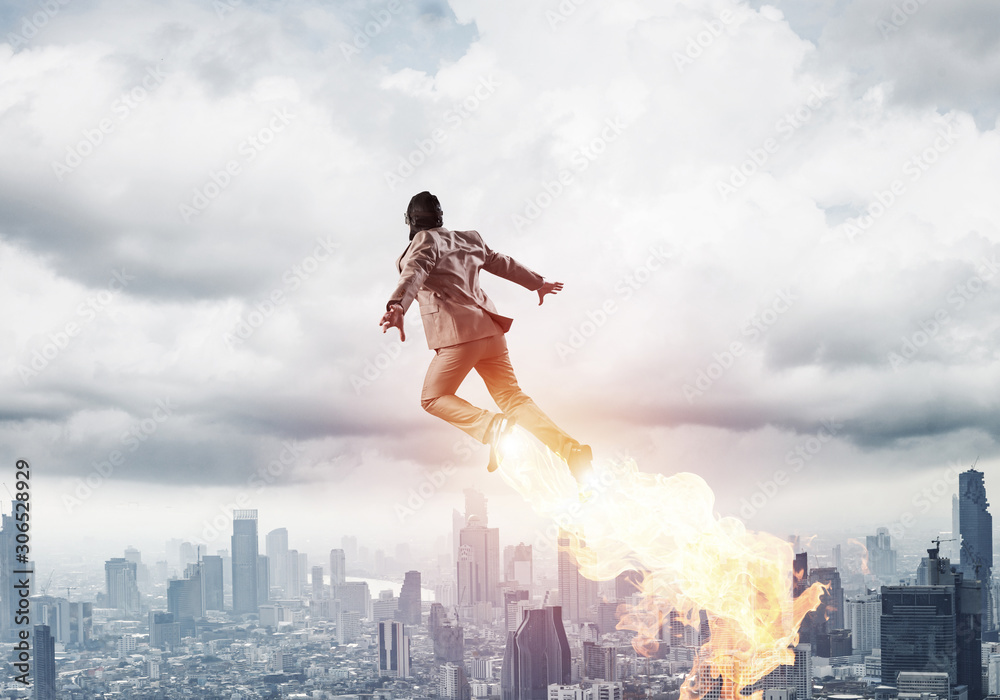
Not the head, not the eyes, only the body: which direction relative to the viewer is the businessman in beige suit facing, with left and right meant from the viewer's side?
facing away from the viewer and to the left of the viewer

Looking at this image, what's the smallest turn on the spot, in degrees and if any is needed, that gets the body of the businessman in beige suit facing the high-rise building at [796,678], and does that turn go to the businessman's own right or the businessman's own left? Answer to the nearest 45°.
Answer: approximately 45° to the businessman's own right

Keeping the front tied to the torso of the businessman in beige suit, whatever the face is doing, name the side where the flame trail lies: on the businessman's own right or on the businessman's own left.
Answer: on the businessman's own right

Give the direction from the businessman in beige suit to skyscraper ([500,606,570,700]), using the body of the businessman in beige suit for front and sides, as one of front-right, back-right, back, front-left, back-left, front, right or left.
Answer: front-right

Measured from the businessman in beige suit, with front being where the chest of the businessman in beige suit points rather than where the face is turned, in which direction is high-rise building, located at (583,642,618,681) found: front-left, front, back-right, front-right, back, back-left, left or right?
front-right
